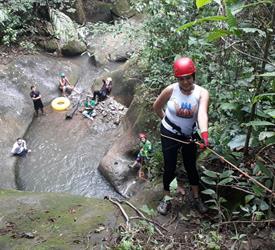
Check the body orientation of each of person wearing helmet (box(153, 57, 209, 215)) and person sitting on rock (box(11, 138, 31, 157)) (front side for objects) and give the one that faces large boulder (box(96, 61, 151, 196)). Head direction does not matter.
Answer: the person sitting on rock

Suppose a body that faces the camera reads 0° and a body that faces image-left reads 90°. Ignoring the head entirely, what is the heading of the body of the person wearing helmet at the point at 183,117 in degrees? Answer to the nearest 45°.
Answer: approximately 0°

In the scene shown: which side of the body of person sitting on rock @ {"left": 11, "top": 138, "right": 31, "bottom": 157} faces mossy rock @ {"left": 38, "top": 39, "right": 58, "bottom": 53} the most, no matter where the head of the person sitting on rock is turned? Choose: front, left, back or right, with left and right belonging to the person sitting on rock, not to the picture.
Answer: left

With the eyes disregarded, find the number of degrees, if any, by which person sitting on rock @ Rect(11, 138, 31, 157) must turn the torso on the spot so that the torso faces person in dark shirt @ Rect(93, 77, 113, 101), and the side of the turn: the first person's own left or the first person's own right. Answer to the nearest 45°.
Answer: approximately 90° to the first person's own left

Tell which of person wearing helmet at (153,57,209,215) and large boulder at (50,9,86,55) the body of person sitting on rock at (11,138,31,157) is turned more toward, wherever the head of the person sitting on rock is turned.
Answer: the person wearing helmet

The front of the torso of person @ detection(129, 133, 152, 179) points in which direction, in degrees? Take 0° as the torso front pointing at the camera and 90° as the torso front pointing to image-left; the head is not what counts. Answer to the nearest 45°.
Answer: approximately 45°
